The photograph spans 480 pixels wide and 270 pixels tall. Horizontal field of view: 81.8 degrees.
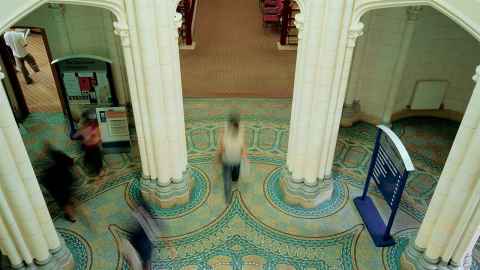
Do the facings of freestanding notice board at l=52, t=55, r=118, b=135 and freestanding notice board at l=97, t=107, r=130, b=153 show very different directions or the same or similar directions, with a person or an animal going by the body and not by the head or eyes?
same or similar directions

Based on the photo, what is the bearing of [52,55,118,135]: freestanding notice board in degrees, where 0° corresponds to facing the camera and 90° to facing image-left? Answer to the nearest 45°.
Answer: approximately 0°

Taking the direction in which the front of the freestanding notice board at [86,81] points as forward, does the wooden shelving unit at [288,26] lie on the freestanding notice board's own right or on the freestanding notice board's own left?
on the freestanding notice board's own left

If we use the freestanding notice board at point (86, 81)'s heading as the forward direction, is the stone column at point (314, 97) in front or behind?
in front

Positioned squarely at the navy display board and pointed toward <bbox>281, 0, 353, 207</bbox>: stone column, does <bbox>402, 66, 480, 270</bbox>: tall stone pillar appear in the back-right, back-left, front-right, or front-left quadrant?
back-left

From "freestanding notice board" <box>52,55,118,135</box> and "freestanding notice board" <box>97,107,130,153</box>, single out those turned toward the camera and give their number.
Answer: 2

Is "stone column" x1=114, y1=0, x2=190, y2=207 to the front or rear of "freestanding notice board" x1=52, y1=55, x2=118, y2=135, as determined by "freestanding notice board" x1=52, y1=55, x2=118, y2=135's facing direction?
to the front

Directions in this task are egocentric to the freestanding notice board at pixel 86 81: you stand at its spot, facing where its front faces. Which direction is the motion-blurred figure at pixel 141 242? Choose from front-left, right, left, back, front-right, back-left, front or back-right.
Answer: front

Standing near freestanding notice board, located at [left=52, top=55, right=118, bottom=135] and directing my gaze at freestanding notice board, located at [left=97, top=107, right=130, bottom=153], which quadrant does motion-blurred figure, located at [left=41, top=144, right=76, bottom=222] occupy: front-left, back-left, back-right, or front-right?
front-right

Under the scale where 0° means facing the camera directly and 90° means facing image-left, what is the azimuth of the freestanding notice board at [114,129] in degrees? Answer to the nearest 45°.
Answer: approximately 0°

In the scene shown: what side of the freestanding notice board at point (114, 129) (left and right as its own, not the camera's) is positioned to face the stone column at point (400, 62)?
left

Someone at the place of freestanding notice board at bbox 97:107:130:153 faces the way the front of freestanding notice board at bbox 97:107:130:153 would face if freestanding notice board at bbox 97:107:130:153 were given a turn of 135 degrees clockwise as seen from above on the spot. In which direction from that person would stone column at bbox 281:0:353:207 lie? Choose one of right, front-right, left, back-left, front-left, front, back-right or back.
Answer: back
